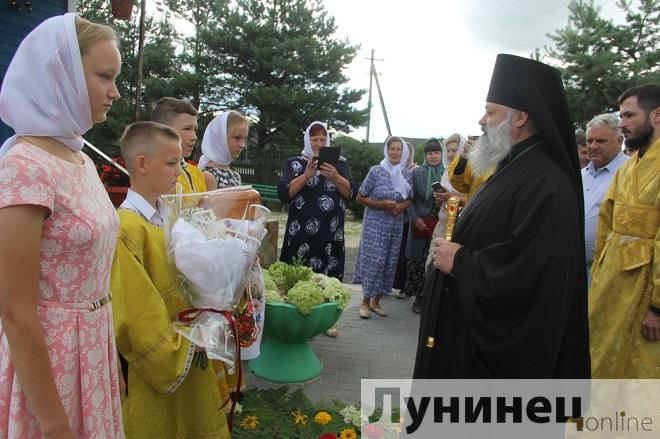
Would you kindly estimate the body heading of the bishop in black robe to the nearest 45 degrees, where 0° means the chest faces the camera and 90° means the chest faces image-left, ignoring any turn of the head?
approximately 90°

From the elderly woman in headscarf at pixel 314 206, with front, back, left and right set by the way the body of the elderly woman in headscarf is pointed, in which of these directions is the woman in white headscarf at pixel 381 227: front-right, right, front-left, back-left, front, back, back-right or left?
back-left

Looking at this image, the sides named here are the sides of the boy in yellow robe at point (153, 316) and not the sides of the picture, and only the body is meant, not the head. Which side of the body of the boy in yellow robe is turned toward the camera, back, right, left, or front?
right

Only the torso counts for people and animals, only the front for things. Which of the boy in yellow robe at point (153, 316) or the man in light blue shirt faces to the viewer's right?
the boy in yellow robe

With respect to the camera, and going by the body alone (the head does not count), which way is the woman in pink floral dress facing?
to the viewer's right

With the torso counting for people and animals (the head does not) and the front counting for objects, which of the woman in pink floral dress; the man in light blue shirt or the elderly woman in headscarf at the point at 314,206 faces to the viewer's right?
the woman in pink floral dress

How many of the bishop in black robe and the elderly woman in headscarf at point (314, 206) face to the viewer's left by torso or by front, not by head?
1

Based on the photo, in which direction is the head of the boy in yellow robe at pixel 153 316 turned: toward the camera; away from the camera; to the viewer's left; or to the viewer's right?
to the viewer's right

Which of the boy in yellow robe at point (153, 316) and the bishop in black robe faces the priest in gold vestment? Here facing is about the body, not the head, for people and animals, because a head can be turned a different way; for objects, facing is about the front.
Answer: the boy in yellow robe

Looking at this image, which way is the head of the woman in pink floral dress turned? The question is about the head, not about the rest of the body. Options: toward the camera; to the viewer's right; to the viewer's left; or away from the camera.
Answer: to the viewer's right

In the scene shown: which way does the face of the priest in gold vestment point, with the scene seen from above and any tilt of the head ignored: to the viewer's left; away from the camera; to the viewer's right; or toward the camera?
to the viewer's left

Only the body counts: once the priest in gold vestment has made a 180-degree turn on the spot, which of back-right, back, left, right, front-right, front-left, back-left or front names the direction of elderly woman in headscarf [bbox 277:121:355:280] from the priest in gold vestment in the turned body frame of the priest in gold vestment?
back-left

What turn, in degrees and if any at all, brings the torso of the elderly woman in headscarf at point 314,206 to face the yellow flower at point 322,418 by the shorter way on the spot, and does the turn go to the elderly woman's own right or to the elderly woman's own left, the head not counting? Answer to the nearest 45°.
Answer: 0° — they already face it

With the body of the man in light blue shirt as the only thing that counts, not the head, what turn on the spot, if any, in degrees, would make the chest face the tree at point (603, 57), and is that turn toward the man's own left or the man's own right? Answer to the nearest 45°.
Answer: approximately 135° to the man's own right

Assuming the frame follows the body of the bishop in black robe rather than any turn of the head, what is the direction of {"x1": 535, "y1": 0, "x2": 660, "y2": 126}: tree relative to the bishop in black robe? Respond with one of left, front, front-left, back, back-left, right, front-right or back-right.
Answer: right

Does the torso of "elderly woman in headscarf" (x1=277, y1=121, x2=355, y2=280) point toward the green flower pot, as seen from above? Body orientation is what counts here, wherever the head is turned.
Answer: yes
